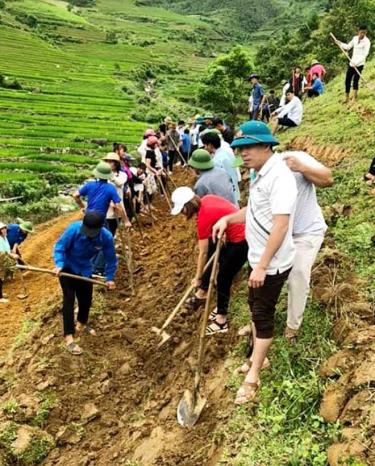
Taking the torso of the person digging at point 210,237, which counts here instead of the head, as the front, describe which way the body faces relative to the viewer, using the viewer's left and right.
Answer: facing to the left of the viewer

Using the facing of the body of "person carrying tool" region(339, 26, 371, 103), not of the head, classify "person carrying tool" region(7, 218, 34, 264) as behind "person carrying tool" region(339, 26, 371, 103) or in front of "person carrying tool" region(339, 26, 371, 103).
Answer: in front

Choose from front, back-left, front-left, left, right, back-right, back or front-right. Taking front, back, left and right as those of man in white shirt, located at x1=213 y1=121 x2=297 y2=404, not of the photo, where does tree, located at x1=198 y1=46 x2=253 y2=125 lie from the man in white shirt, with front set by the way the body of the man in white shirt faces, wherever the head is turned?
back-right

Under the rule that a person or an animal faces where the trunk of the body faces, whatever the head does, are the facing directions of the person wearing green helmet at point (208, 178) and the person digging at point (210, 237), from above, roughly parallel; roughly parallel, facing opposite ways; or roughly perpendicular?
roughly parallel

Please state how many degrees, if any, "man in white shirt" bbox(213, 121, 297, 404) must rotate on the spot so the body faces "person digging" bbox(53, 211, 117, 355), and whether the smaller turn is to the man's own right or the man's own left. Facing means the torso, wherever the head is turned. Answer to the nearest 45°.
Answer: approximately 90° to the man's own right

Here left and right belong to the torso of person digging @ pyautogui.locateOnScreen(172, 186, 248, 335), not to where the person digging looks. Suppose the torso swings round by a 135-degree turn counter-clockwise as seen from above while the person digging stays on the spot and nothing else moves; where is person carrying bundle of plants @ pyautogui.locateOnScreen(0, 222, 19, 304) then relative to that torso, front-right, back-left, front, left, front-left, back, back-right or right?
back

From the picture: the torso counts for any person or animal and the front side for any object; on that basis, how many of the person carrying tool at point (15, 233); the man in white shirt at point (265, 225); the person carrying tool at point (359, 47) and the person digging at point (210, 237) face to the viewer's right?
1

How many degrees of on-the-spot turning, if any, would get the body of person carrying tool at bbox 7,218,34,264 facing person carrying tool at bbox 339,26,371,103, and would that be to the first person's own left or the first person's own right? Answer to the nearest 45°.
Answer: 0° — they already face them

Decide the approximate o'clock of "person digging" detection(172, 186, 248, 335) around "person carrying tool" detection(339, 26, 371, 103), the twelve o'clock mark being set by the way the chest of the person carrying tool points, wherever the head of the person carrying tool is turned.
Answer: The person digging is roughly at 11 o'clock from the person carrying tool.

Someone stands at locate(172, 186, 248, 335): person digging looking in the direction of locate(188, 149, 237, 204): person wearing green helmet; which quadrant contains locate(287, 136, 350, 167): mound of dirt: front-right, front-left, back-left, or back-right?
front-right

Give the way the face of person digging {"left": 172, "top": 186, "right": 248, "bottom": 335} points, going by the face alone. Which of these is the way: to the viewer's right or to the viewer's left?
to the viewer's left

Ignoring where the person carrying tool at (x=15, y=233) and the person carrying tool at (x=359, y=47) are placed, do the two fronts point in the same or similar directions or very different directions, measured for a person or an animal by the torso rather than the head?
very different directions
